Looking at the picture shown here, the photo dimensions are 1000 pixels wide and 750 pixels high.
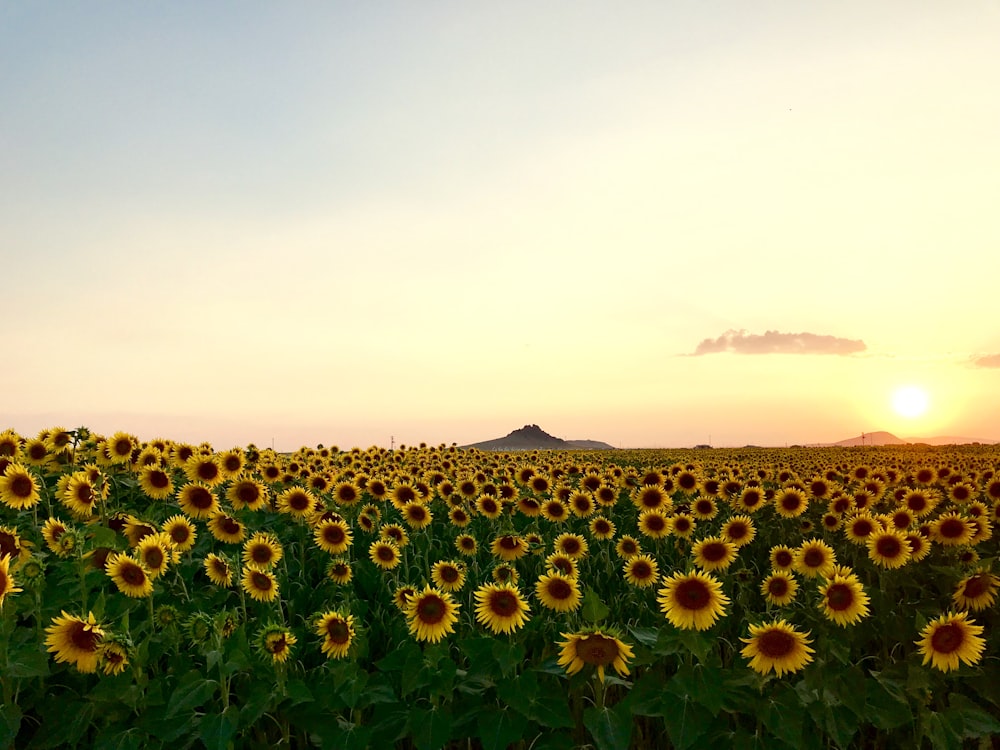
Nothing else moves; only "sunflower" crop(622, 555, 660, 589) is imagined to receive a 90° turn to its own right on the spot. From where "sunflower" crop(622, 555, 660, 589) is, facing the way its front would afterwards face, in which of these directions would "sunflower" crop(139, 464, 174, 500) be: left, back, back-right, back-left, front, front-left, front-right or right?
front

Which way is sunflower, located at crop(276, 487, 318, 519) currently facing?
toward the camera

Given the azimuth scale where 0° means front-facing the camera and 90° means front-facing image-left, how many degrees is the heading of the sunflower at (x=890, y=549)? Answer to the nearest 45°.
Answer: approximately 0°

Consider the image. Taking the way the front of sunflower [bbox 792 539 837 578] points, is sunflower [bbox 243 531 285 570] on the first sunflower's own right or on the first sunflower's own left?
on the first sunflower's own right

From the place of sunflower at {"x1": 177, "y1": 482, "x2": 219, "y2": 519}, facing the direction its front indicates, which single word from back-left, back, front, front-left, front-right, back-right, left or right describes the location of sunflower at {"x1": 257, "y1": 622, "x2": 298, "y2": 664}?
front

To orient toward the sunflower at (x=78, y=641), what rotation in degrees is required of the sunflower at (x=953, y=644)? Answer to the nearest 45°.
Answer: approximately 45° to its right

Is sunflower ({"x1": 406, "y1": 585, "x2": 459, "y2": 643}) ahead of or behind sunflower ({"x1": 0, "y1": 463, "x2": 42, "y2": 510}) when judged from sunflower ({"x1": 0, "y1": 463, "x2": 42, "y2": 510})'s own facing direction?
ahead

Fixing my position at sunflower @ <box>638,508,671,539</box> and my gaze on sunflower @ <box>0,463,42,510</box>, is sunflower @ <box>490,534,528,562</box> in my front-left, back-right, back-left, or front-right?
front-left

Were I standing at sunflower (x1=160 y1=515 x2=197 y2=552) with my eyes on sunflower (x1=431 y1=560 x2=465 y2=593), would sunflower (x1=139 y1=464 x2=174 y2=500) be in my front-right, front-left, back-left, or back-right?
back-left

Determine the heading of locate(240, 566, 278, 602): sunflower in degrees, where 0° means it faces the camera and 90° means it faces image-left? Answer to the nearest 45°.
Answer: approximately 0°

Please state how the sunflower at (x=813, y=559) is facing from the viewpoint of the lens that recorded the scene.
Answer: facing the viewer

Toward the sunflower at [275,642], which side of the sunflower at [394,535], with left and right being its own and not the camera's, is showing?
front

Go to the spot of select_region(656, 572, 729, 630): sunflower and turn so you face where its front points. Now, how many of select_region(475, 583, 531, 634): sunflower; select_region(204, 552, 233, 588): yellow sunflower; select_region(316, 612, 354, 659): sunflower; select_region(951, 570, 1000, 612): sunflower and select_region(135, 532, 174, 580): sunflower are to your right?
4

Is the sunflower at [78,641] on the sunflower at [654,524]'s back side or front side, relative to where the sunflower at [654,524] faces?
on the front side

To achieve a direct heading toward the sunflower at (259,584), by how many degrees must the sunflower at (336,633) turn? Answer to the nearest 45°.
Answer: approximately 180°

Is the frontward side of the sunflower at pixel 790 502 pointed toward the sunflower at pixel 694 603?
yes

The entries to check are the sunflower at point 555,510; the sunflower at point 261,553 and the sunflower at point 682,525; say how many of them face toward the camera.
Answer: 3
